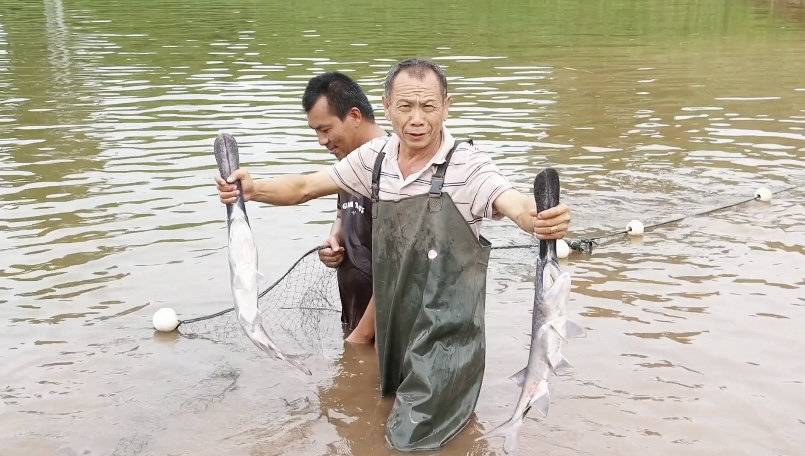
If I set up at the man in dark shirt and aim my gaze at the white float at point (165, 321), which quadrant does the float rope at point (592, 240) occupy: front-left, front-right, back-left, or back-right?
back-right

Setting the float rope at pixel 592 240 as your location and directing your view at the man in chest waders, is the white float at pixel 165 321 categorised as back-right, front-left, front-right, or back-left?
front-right

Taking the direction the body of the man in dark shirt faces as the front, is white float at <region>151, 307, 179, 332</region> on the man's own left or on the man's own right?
on the man's own right

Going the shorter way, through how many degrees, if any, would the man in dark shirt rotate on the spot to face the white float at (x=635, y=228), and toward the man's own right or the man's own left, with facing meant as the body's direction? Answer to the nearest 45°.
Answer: approximately 180°

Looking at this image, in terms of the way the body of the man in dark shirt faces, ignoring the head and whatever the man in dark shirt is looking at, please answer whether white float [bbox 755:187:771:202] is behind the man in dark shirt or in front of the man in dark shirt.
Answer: behind

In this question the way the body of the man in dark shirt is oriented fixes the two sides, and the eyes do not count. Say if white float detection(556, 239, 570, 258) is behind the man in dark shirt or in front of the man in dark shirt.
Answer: behind

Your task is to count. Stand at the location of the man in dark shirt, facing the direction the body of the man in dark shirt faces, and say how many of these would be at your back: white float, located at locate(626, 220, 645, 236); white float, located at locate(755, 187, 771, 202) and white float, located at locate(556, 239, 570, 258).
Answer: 3

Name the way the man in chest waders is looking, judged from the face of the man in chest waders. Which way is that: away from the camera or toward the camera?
toward the camera

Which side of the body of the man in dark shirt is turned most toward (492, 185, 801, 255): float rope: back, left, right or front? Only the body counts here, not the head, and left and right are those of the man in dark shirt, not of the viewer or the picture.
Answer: back

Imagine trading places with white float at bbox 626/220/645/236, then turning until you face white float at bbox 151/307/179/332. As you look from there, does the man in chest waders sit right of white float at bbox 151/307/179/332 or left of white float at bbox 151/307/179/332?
left
